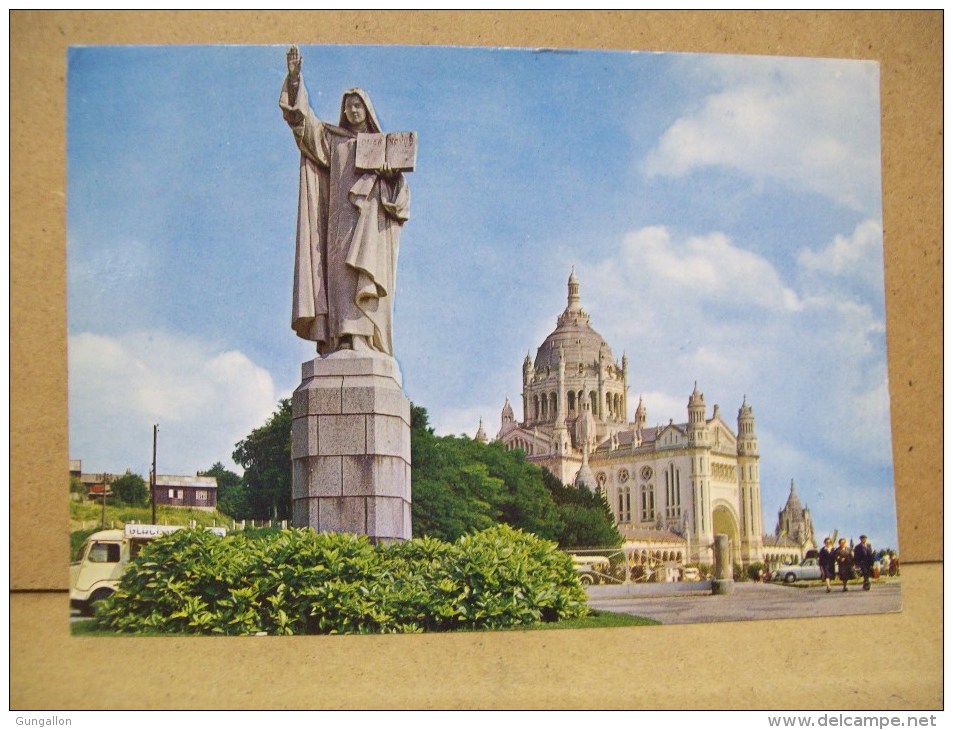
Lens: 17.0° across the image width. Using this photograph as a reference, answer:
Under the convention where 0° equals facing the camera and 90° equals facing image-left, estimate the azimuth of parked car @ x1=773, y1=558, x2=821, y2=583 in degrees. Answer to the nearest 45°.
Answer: approximately 90°

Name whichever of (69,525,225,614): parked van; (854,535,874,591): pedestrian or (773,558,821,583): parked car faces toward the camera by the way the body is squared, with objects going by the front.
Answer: the pedestrian

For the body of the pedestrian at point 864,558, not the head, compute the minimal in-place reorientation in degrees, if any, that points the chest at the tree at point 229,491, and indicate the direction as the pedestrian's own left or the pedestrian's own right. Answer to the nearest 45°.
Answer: approximately 90° to the pedestrian's own right

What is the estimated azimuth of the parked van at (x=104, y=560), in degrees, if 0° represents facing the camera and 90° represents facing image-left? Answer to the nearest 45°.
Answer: approximately 90°
